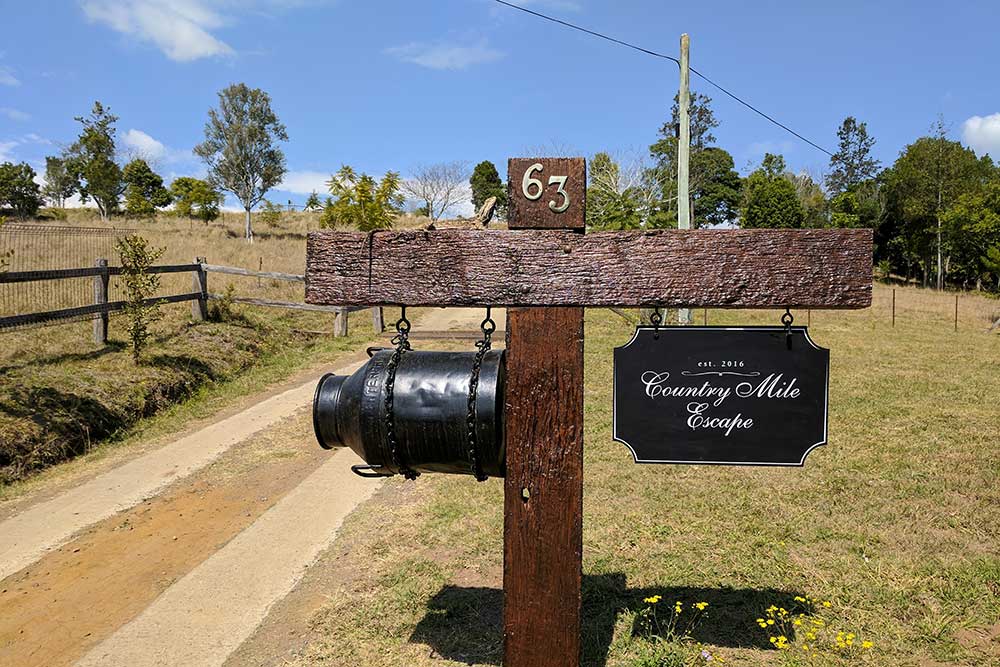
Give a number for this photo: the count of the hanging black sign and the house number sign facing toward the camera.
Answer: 2

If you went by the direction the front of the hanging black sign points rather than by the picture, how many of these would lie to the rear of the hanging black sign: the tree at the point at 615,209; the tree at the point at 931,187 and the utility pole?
3

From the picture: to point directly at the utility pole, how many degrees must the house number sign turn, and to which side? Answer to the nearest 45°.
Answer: approximately 180°

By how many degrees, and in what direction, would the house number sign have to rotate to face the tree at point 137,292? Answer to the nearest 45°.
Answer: approximately 135° to its right

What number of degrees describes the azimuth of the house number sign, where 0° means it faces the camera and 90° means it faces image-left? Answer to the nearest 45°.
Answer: approximately 0°

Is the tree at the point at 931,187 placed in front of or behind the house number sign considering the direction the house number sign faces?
behind

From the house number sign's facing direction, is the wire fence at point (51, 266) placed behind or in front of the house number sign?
behind

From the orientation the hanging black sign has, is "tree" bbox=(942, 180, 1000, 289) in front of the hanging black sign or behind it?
behind
